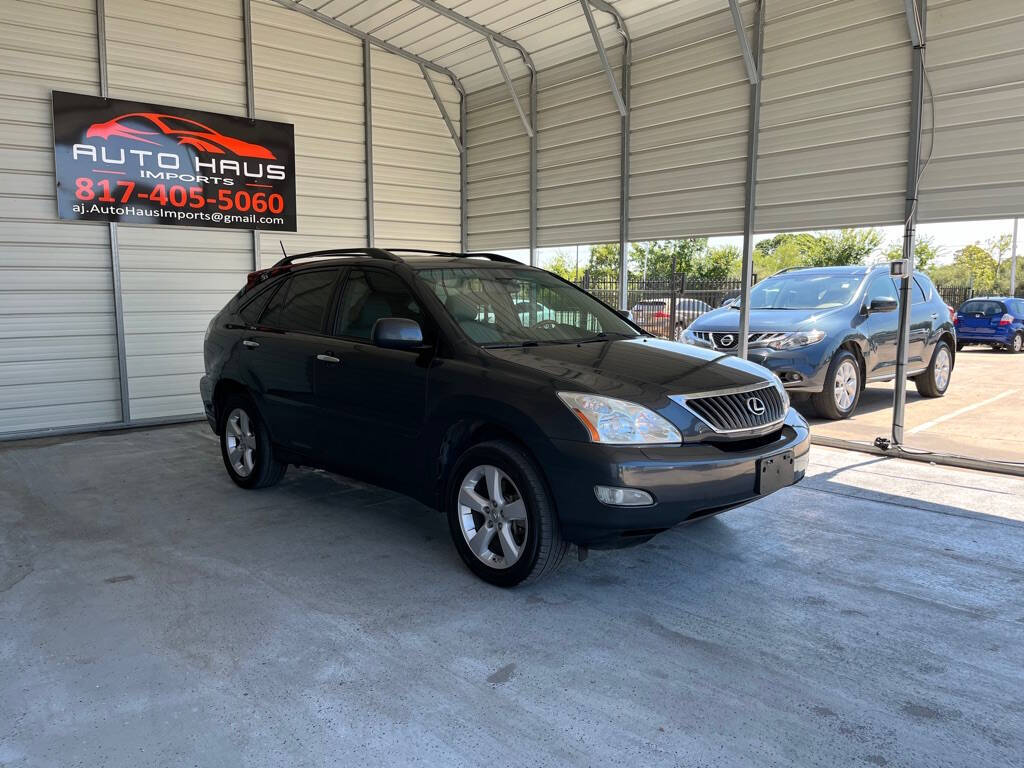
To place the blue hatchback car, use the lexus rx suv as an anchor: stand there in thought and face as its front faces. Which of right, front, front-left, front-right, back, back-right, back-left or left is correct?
left

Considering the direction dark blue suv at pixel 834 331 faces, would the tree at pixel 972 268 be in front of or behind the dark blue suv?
behind

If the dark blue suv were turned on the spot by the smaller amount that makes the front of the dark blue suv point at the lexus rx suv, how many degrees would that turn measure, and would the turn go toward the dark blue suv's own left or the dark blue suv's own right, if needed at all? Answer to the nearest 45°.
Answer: approximately 45° to the dark blue suv's own left

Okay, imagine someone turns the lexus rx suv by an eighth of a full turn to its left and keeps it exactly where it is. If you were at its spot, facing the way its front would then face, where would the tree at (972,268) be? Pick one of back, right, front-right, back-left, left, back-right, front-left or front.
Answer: front-left

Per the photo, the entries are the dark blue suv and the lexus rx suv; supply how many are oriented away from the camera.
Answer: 0

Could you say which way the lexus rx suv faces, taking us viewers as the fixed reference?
facing the viewer and to the right of the viewer

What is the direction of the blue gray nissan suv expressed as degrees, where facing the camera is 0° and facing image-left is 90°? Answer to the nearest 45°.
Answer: approximately 45°

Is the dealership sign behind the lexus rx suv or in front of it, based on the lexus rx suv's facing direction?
behind
